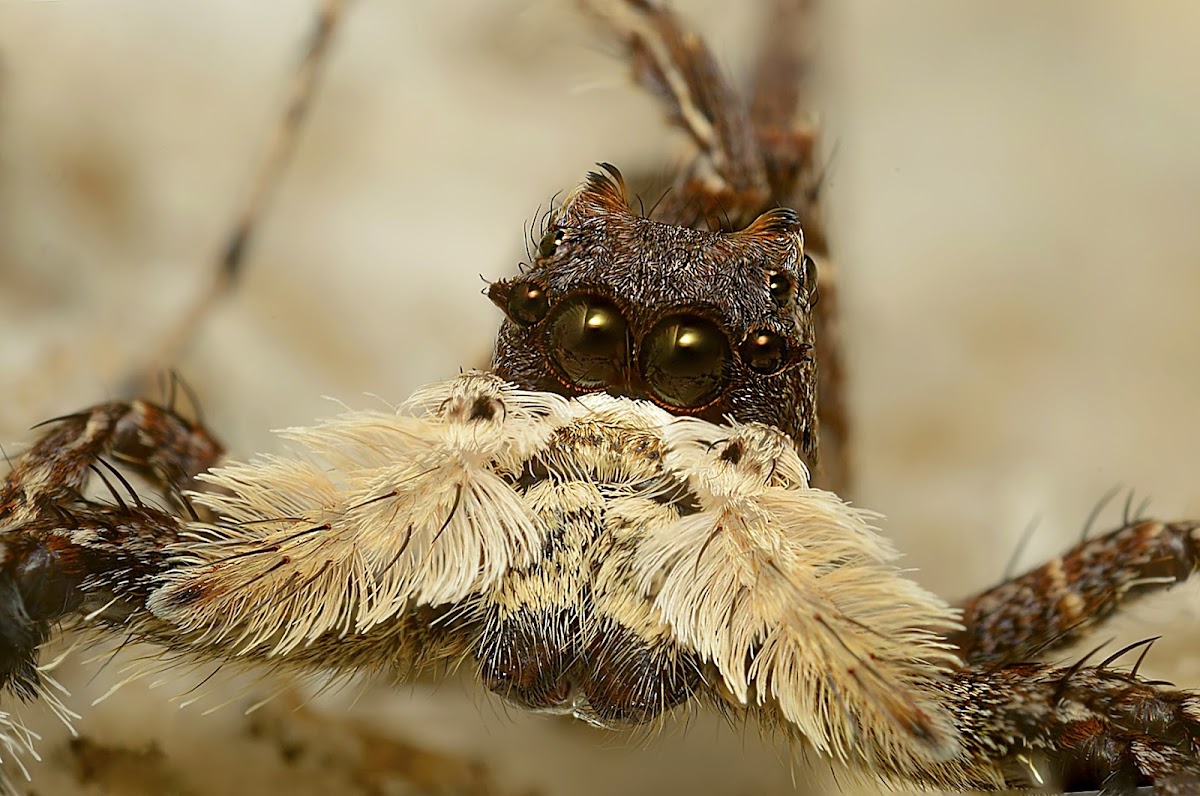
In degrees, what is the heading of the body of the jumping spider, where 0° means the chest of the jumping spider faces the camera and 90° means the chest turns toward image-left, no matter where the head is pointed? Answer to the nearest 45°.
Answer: approximately 0°
